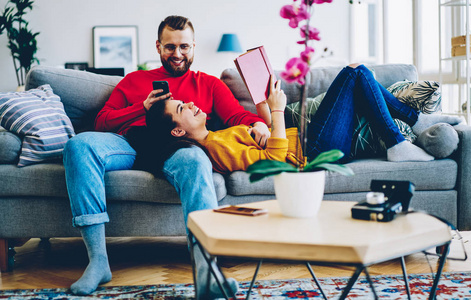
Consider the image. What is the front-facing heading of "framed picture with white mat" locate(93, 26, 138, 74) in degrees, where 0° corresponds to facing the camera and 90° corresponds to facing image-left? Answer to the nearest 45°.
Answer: approximately 0°

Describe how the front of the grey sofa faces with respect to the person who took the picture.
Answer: facing the viewer

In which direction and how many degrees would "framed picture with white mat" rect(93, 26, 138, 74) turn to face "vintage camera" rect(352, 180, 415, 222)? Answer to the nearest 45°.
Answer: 0° — it already faces it

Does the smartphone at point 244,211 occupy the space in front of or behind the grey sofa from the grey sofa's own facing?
in front

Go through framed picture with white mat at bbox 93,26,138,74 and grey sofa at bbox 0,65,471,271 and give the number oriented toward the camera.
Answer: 2

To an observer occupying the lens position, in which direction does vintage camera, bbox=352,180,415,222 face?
facing the viewer and to the left of the viewer

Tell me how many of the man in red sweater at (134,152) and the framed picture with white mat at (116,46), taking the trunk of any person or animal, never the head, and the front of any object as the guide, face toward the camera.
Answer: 2

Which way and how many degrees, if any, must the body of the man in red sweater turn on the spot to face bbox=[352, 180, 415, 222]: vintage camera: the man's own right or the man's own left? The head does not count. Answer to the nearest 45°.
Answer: approximately 45° to the man's own left
